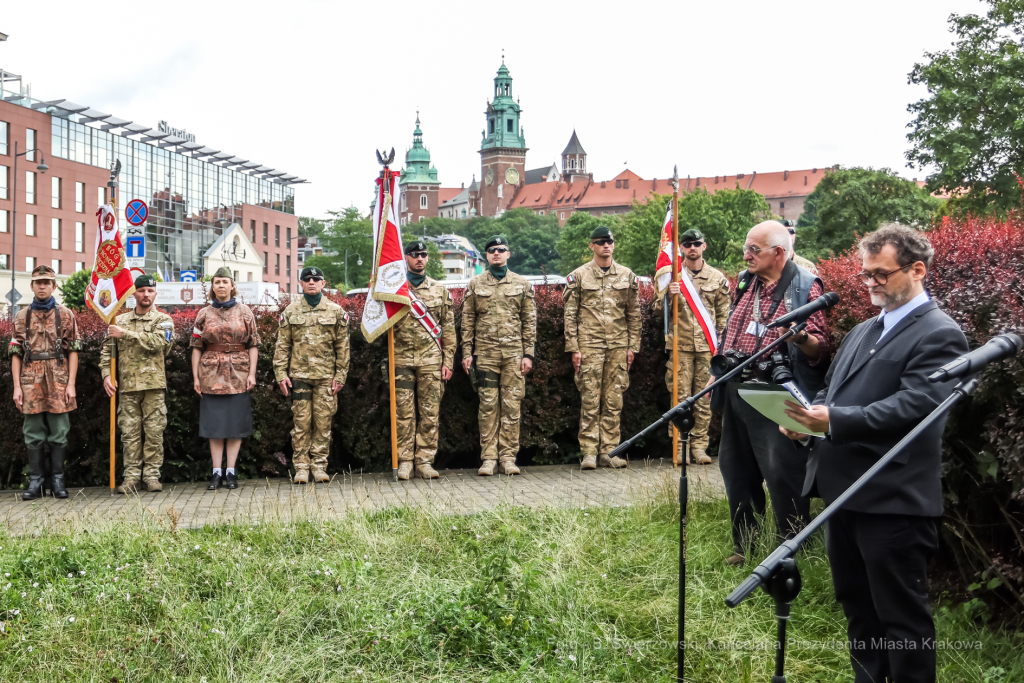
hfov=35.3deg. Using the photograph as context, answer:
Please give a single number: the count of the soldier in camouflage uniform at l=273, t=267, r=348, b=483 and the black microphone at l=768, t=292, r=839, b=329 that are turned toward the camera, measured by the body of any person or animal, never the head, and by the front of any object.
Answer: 1

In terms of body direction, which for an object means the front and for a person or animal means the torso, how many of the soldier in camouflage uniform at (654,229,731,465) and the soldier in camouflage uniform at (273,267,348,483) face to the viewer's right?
0

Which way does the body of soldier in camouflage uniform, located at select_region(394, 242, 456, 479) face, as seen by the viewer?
toward the camera

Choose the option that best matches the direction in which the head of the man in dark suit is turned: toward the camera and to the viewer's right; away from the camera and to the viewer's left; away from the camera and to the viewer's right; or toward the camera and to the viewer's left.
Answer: toward the camera and to the viewer's left

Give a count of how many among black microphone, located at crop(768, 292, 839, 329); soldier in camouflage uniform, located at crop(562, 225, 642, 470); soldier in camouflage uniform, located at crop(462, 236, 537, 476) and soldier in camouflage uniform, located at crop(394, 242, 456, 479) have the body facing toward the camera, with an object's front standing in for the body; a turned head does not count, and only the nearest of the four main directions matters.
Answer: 3

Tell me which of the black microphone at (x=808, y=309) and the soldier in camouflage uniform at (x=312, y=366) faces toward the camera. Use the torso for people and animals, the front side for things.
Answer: the soldier in camouflage uniform

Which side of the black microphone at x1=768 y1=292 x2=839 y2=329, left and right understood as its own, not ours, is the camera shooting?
right

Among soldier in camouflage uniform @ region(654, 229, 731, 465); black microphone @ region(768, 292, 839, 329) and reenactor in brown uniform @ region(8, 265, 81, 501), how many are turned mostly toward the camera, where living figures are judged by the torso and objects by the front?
2

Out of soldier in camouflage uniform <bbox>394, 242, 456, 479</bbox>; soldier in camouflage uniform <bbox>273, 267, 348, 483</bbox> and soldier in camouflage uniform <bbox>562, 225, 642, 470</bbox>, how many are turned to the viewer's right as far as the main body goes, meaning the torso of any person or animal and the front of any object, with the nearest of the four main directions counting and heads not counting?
0

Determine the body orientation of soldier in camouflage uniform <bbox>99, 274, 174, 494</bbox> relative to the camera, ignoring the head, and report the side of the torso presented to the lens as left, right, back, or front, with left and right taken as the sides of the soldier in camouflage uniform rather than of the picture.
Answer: front

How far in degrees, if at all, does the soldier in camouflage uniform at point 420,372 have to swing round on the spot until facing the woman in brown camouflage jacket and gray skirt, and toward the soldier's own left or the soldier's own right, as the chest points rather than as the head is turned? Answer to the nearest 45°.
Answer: approximately 90° to the soldier's own right

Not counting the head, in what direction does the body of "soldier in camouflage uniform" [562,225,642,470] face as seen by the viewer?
toward the camera
